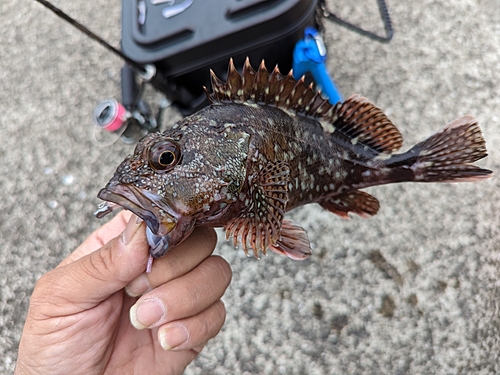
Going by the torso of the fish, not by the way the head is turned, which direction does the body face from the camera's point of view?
to the viewer's left

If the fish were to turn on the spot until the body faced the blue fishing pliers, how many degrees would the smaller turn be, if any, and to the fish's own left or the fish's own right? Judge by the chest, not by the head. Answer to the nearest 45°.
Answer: approximately 90° to the fish's own right

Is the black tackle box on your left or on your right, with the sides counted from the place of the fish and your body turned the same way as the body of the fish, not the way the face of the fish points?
on your right
